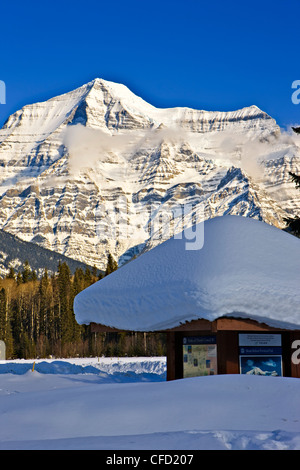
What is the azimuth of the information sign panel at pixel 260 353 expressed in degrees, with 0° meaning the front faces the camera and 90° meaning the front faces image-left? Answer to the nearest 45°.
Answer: approximately 0°

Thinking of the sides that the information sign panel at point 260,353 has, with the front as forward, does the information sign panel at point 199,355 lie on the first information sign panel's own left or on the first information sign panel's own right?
on the first information sign panel's own right
